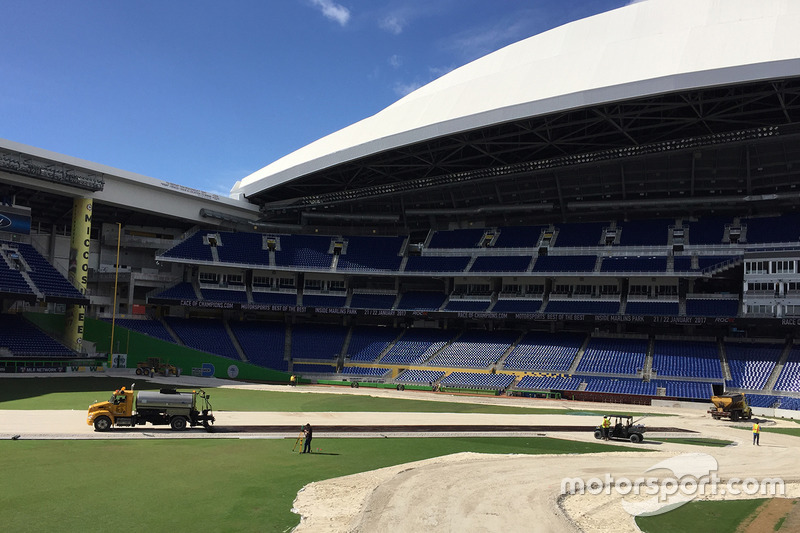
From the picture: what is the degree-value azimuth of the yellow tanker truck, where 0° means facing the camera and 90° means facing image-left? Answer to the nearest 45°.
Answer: approximately 90°
